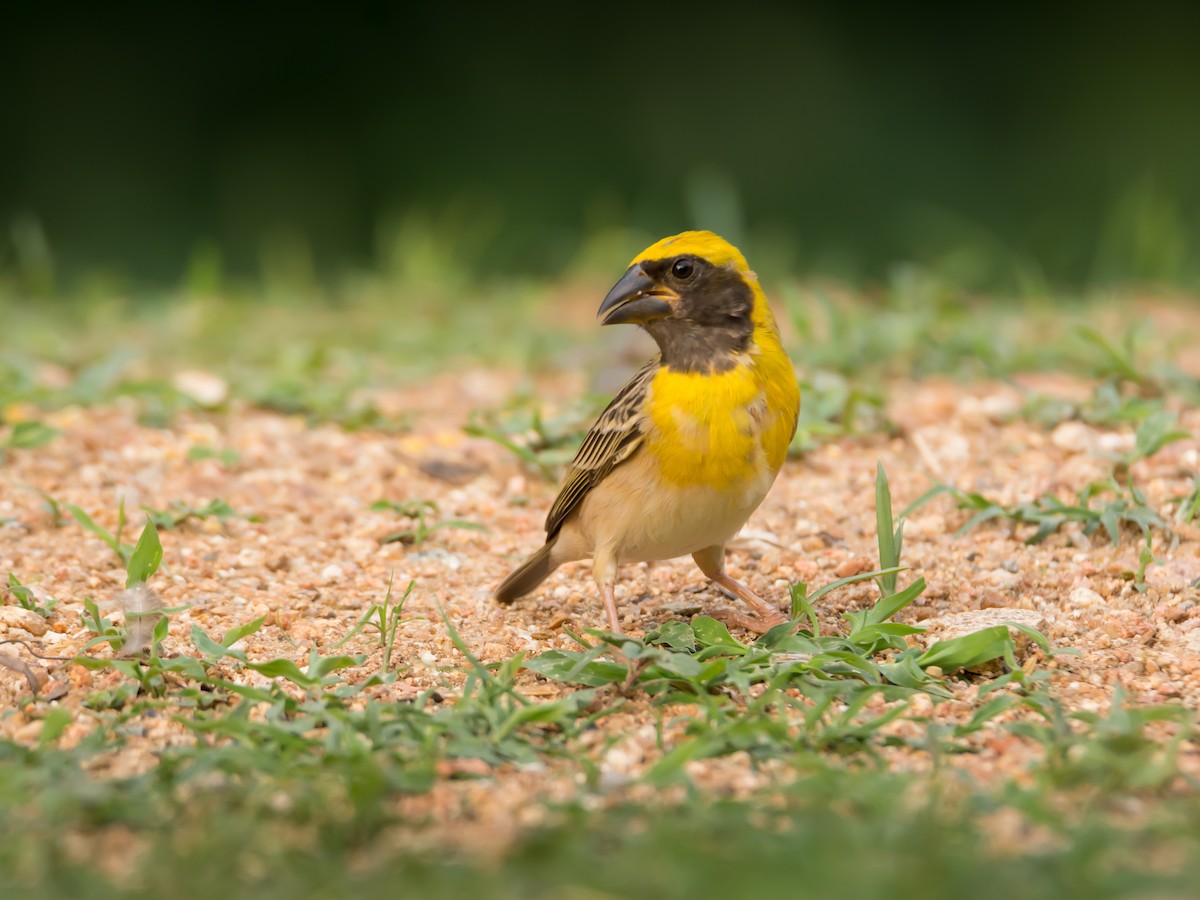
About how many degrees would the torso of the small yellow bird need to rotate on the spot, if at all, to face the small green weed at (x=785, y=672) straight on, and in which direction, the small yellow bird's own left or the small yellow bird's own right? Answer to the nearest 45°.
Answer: approximately 45° to the small yellow bird's own right

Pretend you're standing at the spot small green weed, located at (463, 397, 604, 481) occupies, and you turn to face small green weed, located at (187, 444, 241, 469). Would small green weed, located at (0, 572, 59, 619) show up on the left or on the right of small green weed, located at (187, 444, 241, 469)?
left

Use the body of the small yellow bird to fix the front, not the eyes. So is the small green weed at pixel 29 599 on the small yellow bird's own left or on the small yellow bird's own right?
on the small yellow bird's own right

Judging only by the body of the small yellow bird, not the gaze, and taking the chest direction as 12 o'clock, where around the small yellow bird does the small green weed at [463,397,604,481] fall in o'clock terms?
The small green weed is roughly at 7 o'clock from the small yellow bird.

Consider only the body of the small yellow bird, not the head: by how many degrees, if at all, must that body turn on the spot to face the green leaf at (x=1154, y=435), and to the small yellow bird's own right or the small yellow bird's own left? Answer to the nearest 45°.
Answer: approximately 90° to the small yellow bird's own left

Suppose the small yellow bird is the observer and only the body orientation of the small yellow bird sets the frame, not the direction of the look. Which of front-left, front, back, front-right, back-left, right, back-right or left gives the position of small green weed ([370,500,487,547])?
back

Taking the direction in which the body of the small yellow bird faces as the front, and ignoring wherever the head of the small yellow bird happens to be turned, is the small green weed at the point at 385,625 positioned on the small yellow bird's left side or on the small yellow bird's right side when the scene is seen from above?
on the small yellow bird's right side

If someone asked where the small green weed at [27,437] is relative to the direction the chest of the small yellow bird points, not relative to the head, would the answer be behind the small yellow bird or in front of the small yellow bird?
behind

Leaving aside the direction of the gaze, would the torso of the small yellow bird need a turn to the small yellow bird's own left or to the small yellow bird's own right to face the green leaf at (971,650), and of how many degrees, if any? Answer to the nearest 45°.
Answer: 0° — it already faces it

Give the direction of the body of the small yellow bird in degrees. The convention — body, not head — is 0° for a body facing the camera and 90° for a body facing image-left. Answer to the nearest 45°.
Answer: approximately 315°

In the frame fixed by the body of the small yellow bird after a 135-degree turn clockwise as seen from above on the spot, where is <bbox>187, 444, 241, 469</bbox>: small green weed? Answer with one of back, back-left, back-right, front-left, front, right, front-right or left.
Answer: front-right

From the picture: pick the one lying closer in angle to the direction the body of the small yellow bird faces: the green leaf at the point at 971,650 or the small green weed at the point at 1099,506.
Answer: the green leaf
